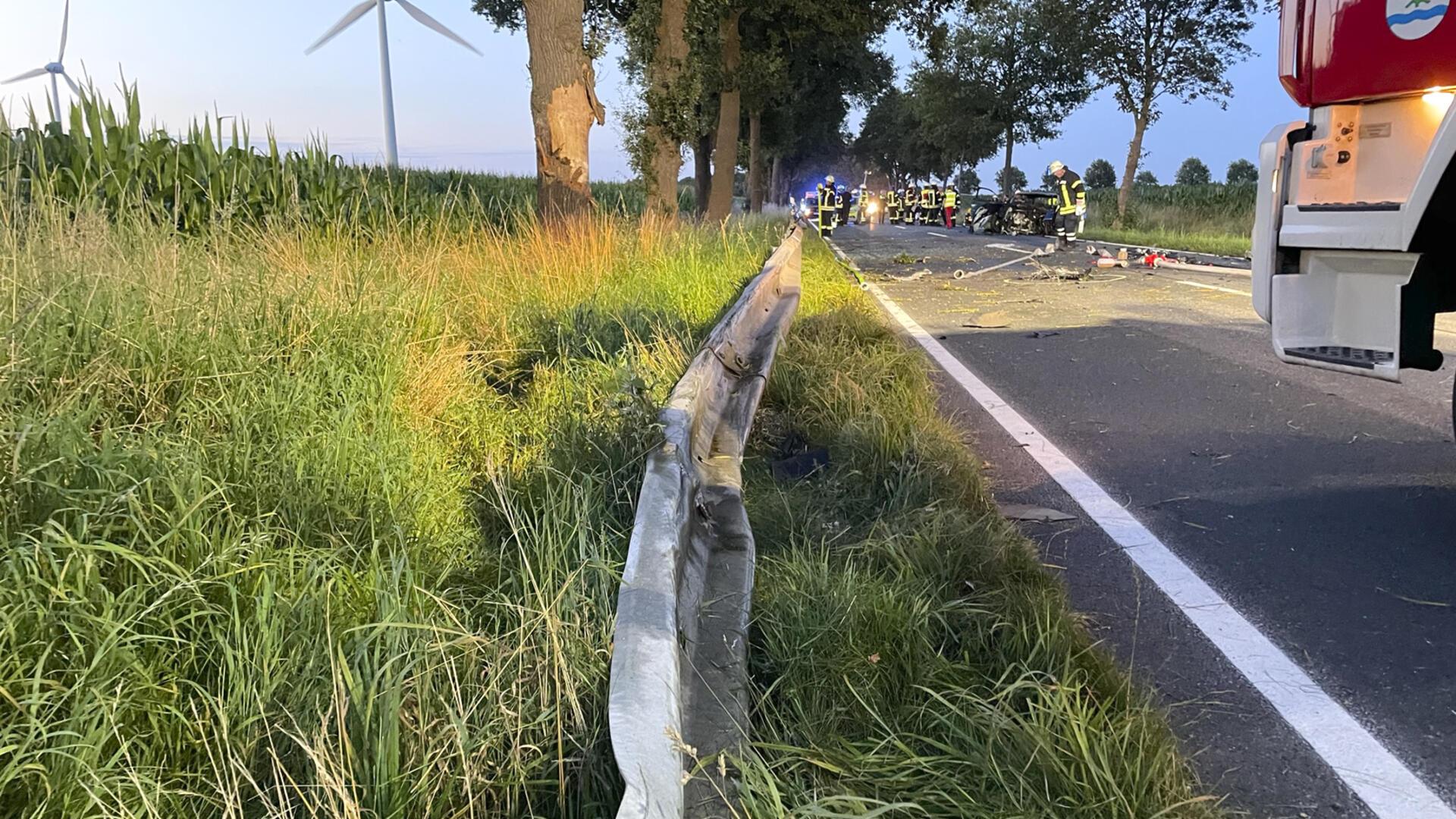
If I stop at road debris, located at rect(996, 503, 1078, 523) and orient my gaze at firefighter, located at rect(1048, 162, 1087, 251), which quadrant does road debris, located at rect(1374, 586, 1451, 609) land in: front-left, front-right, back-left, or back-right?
back-right

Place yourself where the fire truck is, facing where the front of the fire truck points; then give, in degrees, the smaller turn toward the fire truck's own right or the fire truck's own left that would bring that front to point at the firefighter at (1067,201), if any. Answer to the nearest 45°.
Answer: approximately 45° to the fire truck's own right

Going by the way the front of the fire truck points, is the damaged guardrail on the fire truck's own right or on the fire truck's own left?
on the fire truck's own left

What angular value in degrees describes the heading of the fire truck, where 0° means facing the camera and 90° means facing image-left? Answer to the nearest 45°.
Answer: approximately 135°

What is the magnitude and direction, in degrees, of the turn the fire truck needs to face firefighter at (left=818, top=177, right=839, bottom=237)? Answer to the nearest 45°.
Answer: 0° — it already faces them
